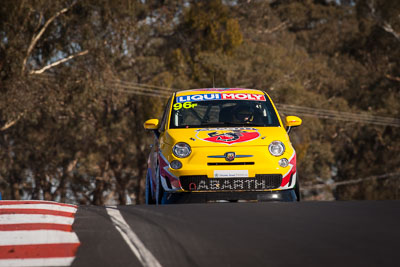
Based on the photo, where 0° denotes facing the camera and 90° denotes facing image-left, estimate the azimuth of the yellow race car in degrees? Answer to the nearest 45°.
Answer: approximately 0°

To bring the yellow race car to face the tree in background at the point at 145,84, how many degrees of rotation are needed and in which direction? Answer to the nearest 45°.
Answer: approximately 180°
